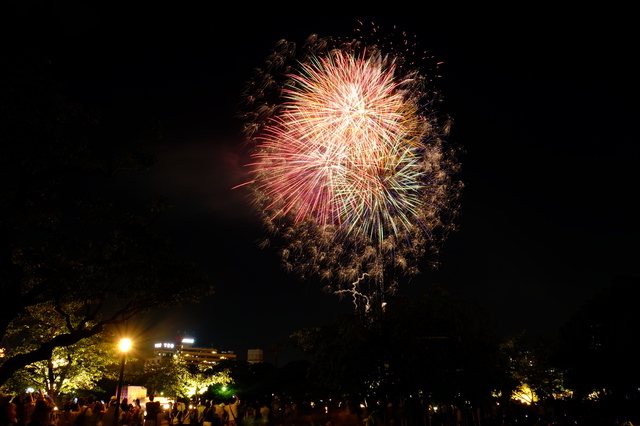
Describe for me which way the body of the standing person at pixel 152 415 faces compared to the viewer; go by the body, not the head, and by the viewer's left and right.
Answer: facing away from the viewer

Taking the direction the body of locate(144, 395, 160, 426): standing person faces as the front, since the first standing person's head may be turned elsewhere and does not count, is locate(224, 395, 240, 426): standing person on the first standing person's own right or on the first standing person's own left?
on the first standing person's own right

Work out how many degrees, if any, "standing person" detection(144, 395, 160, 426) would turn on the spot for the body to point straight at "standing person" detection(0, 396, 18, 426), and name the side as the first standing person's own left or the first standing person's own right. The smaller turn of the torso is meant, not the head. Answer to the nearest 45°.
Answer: approximately 135° to the first standing person's own left

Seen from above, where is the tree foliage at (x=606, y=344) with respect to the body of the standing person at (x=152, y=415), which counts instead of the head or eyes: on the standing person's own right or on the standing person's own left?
on the standing person's own right

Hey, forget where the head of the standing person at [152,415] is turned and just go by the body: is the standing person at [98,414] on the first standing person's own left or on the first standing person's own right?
on the first standing person's own left

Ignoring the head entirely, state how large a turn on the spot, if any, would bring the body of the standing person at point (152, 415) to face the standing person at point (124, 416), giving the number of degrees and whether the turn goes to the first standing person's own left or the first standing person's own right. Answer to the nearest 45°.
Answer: approximately 45° to the first standing person's own left
